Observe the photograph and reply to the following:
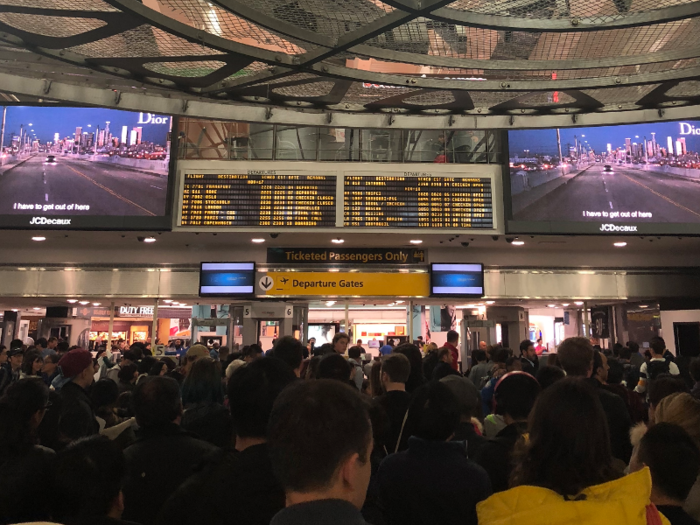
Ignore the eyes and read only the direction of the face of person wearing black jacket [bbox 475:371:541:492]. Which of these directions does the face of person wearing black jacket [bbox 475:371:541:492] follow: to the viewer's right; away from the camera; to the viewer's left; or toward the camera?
away from the camera

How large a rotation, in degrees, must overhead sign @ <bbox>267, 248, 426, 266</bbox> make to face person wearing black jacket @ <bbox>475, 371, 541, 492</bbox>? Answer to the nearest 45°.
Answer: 0° — it already faces them

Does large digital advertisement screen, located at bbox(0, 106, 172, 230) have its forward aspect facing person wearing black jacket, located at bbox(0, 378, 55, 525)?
yes

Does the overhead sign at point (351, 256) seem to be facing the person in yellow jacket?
yes

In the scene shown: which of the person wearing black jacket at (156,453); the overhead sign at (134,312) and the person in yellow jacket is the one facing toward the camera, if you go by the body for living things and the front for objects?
the overhead sign

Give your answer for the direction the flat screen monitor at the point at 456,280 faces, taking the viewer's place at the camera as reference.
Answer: facing the viewer

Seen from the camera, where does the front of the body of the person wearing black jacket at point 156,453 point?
away from the camera

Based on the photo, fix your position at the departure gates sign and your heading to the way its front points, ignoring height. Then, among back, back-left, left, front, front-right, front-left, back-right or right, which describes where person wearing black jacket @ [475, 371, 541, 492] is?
front

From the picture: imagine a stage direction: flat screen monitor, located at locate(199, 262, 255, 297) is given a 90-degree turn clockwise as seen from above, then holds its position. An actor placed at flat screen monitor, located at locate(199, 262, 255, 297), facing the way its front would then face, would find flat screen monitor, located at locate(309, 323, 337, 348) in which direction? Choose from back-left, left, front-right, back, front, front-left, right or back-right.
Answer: back-right

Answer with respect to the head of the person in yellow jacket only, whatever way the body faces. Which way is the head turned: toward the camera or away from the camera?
away from the camera

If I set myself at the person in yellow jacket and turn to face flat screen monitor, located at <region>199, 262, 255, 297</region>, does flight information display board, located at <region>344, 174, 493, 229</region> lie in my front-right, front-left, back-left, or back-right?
front-right

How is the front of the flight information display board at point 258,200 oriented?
toward the camera

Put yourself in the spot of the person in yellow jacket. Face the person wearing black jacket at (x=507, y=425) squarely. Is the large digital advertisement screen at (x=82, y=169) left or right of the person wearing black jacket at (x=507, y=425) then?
left

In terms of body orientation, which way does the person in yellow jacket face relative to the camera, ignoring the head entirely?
away from the camera
